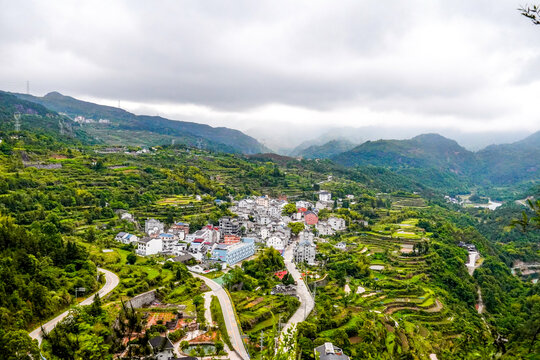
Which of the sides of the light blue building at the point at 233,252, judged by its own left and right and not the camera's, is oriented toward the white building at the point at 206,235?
back

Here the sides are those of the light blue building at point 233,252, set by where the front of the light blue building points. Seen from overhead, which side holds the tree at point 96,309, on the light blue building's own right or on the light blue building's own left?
on the light blue building's own right

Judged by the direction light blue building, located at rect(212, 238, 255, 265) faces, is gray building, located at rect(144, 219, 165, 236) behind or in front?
behind

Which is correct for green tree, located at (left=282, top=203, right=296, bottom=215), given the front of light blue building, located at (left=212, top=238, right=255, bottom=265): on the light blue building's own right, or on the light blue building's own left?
on the light blue building's own left

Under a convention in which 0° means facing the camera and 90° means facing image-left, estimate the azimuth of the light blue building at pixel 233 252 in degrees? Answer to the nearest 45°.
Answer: approximately 315°

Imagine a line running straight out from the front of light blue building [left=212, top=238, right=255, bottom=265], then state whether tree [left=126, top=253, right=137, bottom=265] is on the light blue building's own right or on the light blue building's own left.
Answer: on the light blue building's own right

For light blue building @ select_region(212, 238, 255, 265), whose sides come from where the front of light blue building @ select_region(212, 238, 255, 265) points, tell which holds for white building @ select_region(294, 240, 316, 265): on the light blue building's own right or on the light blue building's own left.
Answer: on the light blue building's own left

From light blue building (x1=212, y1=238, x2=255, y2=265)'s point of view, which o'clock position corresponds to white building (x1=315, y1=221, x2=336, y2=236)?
white building (x1=315, y1=221, x2=336, y2=236) is roughly at 9 o'clock from light blue building (x1=212, y1=238, x2=255, y2=265).

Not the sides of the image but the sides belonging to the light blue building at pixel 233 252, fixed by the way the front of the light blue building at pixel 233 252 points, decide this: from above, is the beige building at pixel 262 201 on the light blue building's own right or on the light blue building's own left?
on the light blue building's own left
